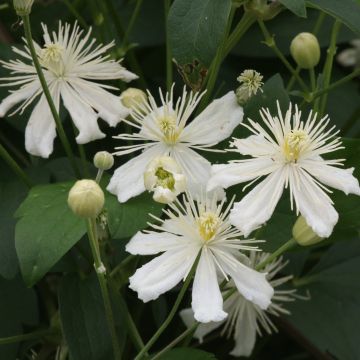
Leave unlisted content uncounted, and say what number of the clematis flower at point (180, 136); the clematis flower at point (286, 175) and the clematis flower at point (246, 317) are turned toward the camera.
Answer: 3

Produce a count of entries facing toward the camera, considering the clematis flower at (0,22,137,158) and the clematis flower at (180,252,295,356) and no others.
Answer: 2

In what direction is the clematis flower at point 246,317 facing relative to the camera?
toward the camera

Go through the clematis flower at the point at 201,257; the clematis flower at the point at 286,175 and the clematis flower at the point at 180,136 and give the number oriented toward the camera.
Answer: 3

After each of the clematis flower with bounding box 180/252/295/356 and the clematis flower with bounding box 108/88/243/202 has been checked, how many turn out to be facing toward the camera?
2

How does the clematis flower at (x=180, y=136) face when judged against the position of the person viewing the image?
facing the viewer
